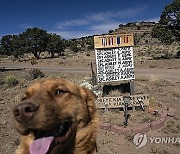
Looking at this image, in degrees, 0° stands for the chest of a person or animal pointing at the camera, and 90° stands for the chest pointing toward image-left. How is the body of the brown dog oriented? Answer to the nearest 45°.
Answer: approximately 45°

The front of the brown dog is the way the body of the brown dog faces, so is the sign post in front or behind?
behind
